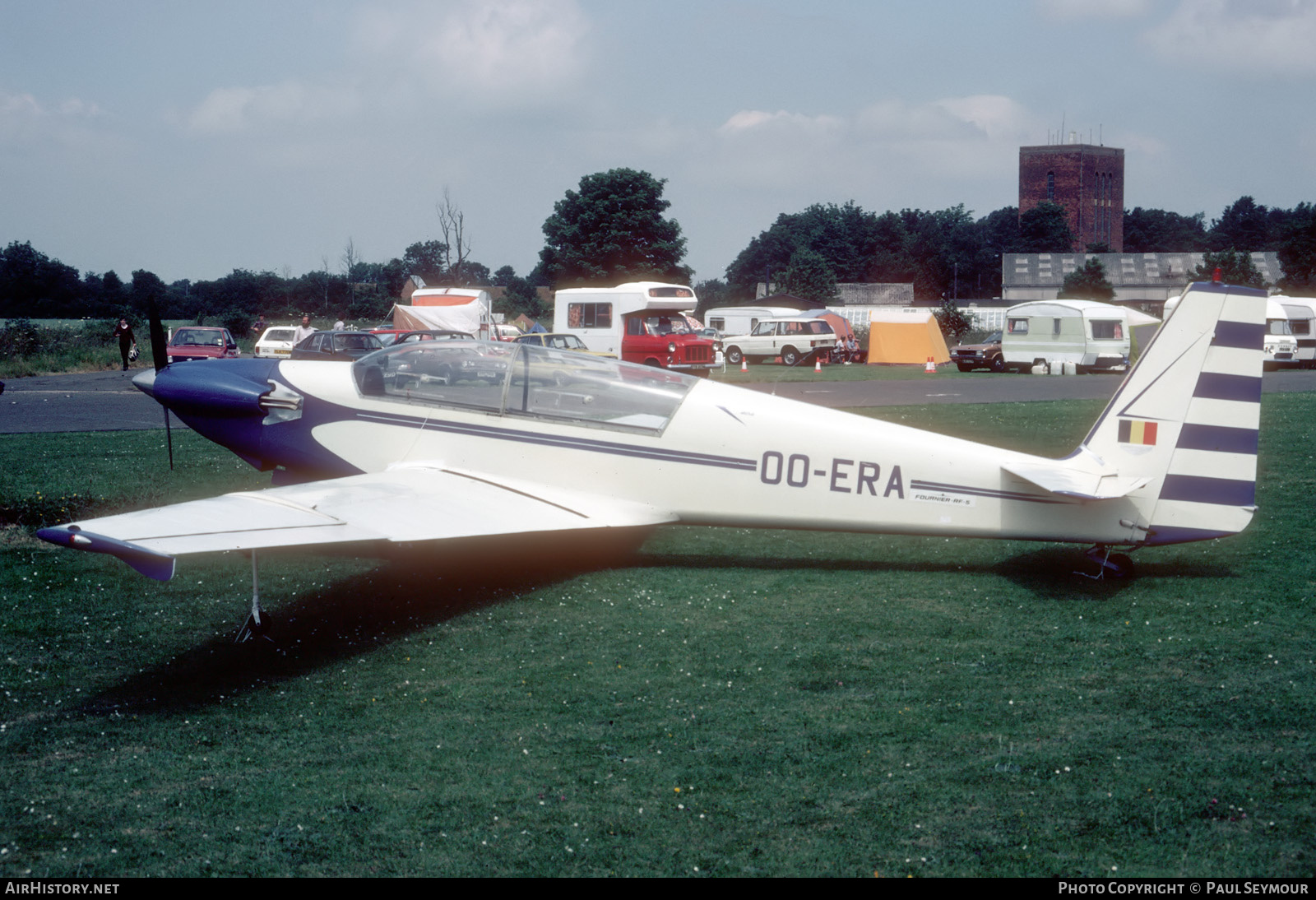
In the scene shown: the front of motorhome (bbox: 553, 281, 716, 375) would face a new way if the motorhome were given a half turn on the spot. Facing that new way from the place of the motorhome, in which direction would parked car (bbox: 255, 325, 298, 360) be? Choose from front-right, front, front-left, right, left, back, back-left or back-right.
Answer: front-left

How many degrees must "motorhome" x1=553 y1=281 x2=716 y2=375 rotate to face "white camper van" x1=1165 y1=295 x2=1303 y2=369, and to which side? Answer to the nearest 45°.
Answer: approximately 45° to its left

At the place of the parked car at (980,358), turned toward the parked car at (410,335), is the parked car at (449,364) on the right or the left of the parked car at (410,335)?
left

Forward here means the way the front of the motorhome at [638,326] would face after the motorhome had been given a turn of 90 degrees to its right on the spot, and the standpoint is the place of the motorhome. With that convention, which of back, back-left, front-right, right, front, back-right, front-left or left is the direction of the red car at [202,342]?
front-right

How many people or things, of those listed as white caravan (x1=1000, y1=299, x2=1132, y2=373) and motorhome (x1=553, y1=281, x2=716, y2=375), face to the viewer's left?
0

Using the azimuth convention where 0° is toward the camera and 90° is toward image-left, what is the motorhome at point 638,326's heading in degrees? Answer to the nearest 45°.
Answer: approximately 315°

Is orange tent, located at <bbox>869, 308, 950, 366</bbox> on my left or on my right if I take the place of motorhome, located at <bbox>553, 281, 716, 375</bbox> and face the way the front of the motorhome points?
on my left

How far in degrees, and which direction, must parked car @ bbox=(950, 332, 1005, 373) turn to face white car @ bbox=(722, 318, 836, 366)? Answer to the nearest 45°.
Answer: approximately 90° to its right
